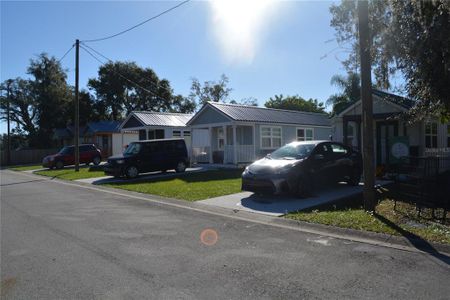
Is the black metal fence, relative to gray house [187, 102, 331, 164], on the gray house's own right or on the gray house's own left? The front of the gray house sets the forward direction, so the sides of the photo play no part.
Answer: on the gray house's own left

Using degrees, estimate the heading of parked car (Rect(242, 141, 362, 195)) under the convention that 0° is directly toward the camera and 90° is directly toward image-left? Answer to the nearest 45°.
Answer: approximately 45°

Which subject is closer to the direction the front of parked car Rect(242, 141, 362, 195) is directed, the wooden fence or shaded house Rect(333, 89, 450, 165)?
the wooden fence

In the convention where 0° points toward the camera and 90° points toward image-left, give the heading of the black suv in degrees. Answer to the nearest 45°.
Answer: approximately 45°

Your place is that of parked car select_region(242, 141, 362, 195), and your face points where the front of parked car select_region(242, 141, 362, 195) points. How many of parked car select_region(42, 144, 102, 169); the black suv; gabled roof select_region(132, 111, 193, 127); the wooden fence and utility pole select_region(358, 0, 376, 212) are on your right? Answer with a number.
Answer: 4

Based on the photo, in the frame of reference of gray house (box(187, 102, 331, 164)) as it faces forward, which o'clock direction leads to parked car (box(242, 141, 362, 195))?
The parked car is roughly at 10 o'clock from the gray house.
